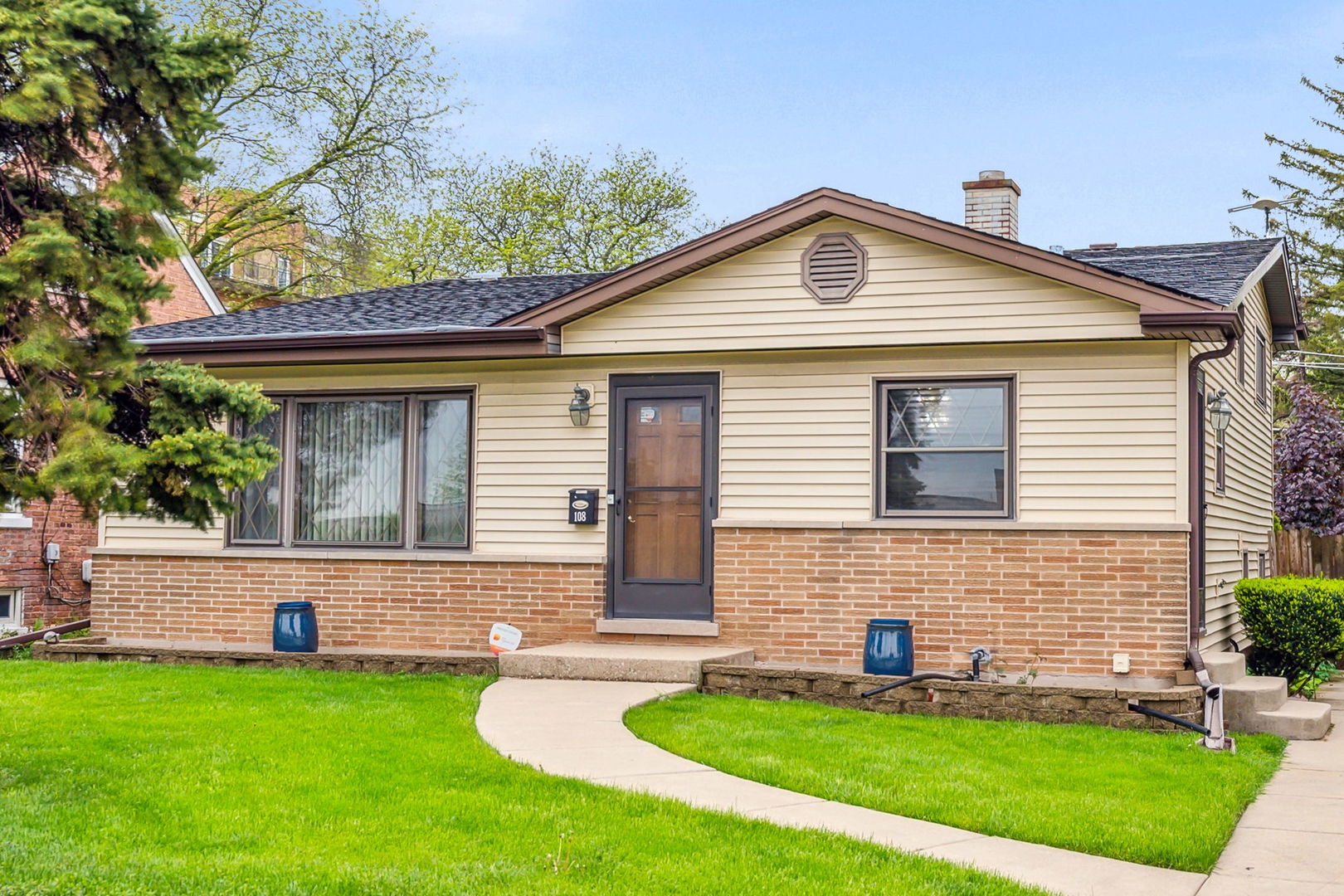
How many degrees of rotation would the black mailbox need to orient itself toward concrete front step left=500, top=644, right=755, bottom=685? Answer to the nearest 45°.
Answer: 0° — it already faces it

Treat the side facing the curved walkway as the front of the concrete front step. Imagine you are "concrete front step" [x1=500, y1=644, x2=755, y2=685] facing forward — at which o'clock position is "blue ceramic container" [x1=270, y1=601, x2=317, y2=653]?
The blue ceramic container is roughly at 4 o'clock from the concrete front step.

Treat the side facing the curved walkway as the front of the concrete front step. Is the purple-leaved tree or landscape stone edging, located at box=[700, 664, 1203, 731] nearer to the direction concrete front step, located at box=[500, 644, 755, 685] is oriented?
the landscape stone edging

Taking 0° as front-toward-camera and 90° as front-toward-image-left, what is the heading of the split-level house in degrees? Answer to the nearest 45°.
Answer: approximately 0°

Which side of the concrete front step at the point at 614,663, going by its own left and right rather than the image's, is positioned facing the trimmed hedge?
left

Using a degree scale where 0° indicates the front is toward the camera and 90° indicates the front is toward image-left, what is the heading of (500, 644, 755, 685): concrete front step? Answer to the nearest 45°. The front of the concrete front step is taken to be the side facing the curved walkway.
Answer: approximately 0°

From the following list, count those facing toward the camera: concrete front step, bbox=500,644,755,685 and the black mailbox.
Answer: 2

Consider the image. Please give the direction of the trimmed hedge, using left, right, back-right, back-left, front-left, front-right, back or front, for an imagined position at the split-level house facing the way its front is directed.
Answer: left
